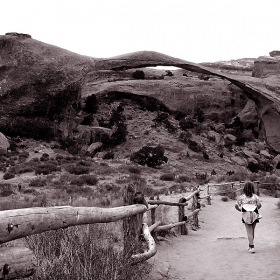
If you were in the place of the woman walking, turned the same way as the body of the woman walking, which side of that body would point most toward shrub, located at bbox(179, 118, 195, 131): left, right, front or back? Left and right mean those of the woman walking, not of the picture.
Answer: front

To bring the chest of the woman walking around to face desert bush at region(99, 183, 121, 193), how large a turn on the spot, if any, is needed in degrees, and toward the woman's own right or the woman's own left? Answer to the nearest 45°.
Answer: approximately 45° to the woman's own left

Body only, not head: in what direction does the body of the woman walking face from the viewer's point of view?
away from the camera

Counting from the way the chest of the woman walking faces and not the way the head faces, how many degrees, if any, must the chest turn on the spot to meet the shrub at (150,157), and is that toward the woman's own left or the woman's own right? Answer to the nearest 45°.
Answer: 0° — they already face it

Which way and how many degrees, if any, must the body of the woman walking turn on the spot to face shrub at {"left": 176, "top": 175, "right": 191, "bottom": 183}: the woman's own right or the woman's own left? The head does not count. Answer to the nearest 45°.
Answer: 0° — they already face it

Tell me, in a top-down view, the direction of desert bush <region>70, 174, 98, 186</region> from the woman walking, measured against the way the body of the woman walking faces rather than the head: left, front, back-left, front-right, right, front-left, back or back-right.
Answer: front-left

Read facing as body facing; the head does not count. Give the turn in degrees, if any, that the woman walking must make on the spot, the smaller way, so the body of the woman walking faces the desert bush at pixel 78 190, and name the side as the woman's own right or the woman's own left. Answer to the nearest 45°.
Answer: approximately 45° to the woman's own left

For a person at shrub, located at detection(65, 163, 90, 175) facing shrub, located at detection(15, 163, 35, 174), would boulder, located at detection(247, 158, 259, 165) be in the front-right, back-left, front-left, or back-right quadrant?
back-right

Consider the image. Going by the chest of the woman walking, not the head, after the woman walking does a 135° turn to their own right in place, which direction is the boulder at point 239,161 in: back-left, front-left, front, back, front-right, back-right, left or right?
back-left

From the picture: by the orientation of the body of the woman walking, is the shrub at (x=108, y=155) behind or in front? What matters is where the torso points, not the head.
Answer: in front

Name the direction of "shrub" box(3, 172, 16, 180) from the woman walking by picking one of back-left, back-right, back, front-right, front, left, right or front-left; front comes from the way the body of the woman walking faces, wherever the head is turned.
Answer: front-left

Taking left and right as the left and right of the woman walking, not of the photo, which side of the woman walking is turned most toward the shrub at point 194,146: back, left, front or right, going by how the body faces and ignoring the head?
front

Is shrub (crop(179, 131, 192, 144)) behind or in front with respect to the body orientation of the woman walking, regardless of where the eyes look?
in front

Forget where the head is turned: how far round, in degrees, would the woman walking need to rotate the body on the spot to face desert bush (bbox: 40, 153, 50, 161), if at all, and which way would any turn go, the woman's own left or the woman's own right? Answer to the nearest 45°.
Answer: approximately 45° to the woman's own left

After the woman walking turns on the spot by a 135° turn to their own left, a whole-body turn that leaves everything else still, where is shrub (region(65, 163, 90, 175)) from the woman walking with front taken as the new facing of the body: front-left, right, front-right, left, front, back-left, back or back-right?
right
